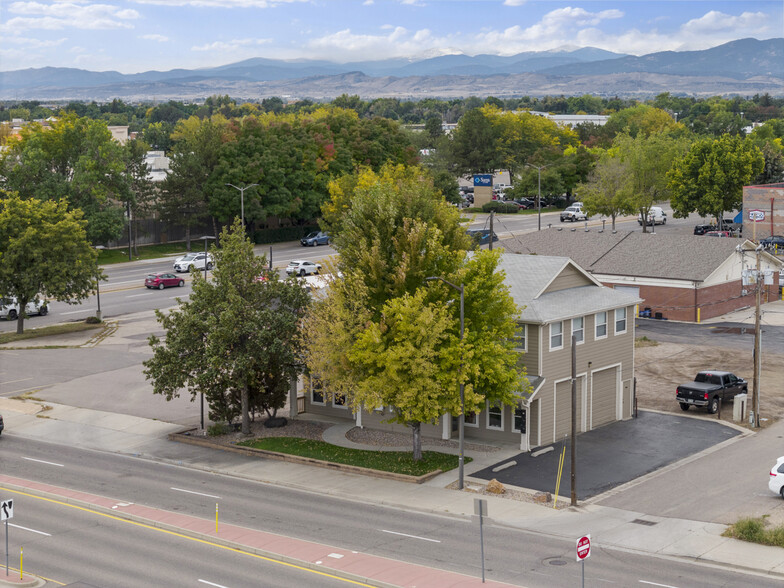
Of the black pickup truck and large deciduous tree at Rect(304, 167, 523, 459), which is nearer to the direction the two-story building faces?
the large deciduous tree

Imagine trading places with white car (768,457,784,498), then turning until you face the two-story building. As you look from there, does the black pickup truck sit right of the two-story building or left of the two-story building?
right

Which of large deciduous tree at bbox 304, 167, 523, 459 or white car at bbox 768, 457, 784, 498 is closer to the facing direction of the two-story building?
the large deciduous tree

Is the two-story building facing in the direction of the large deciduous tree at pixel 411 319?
yes

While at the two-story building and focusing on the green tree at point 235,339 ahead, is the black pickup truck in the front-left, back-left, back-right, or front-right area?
back-right

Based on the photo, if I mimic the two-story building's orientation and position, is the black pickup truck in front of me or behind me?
behind

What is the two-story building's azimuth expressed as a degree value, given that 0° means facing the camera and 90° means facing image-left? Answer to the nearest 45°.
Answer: approximately 45°

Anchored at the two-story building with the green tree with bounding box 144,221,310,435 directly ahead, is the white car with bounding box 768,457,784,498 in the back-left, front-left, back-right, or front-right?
back-left

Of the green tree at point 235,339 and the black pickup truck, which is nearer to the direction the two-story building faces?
the green tree

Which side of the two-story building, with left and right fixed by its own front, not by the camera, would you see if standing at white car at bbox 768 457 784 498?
left

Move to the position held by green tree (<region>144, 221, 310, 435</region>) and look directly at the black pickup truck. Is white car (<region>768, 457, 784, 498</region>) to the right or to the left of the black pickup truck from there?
right
